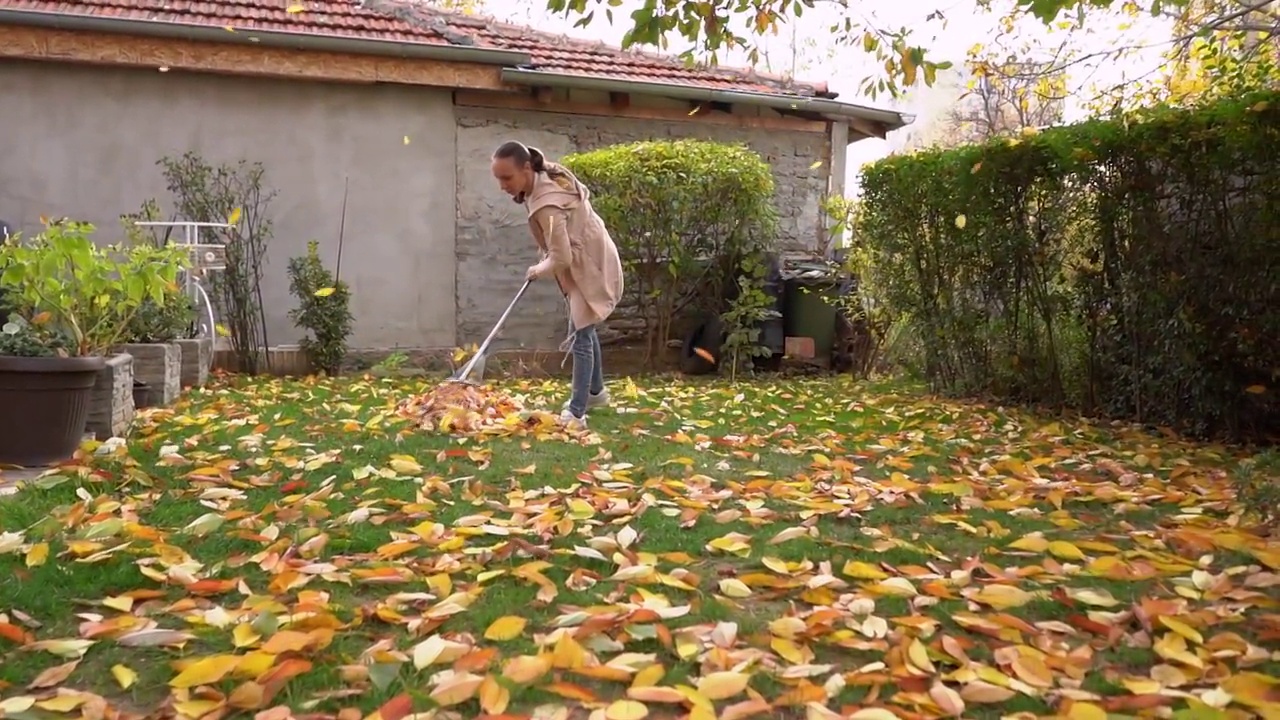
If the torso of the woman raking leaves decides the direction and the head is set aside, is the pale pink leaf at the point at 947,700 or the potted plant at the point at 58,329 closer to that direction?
the potted plant

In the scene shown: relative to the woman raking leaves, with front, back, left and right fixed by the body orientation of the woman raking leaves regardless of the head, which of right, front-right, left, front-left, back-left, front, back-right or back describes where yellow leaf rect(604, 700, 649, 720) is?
left

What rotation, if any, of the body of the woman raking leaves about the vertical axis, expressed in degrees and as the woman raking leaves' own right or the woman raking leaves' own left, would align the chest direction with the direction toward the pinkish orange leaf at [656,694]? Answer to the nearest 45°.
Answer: approximately 90° to the woman raking leaves' own left

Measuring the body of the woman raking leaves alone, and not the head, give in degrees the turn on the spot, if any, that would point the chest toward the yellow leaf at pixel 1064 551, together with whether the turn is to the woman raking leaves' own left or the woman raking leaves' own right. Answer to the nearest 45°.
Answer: approximately 135° to the woman raking leaves' own left

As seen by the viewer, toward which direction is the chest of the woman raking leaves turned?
to the viewer's left

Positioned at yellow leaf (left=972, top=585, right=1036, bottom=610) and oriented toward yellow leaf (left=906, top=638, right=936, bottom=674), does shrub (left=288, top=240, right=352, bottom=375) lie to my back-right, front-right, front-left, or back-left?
back-right

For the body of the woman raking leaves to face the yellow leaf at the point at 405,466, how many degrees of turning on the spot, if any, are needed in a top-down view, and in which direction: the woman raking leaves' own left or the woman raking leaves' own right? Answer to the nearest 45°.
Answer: approximately 45° to the woman raking leaves' own left

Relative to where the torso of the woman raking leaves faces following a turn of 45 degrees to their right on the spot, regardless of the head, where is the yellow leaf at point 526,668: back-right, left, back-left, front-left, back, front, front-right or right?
back-left

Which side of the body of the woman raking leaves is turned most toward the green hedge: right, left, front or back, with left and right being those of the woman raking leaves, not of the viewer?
back

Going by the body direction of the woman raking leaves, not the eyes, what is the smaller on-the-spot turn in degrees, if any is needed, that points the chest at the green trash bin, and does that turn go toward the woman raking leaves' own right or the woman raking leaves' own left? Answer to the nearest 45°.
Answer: approximately 135° to the woman raking leaves' own right

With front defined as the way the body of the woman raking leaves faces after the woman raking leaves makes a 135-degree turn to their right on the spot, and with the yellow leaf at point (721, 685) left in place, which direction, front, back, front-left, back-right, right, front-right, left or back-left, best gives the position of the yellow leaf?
back-right

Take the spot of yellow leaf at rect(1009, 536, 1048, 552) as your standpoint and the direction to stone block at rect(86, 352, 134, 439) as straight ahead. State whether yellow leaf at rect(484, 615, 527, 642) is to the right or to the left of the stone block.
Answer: left

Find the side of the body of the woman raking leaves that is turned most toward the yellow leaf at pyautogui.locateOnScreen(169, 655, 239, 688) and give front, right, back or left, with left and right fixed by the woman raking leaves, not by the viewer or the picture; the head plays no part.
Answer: left

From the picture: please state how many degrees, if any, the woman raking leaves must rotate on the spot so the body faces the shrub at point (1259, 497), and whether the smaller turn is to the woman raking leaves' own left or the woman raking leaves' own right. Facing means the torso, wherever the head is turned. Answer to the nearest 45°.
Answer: approximately 135° to the woman raking leaves' own left

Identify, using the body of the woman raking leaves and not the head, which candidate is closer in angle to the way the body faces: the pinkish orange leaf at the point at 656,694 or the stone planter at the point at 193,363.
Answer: the stone planter

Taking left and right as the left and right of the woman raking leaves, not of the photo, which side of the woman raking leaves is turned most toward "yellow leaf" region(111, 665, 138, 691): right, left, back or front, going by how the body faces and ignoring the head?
left

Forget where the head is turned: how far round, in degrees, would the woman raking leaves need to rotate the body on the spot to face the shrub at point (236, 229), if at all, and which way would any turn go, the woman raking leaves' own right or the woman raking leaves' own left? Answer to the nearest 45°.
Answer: approximately 45° to the woman raking leaves' own right

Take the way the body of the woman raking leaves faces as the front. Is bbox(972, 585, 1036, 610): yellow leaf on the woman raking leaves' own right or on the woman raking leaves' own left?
on the woman raking leaves' own left
